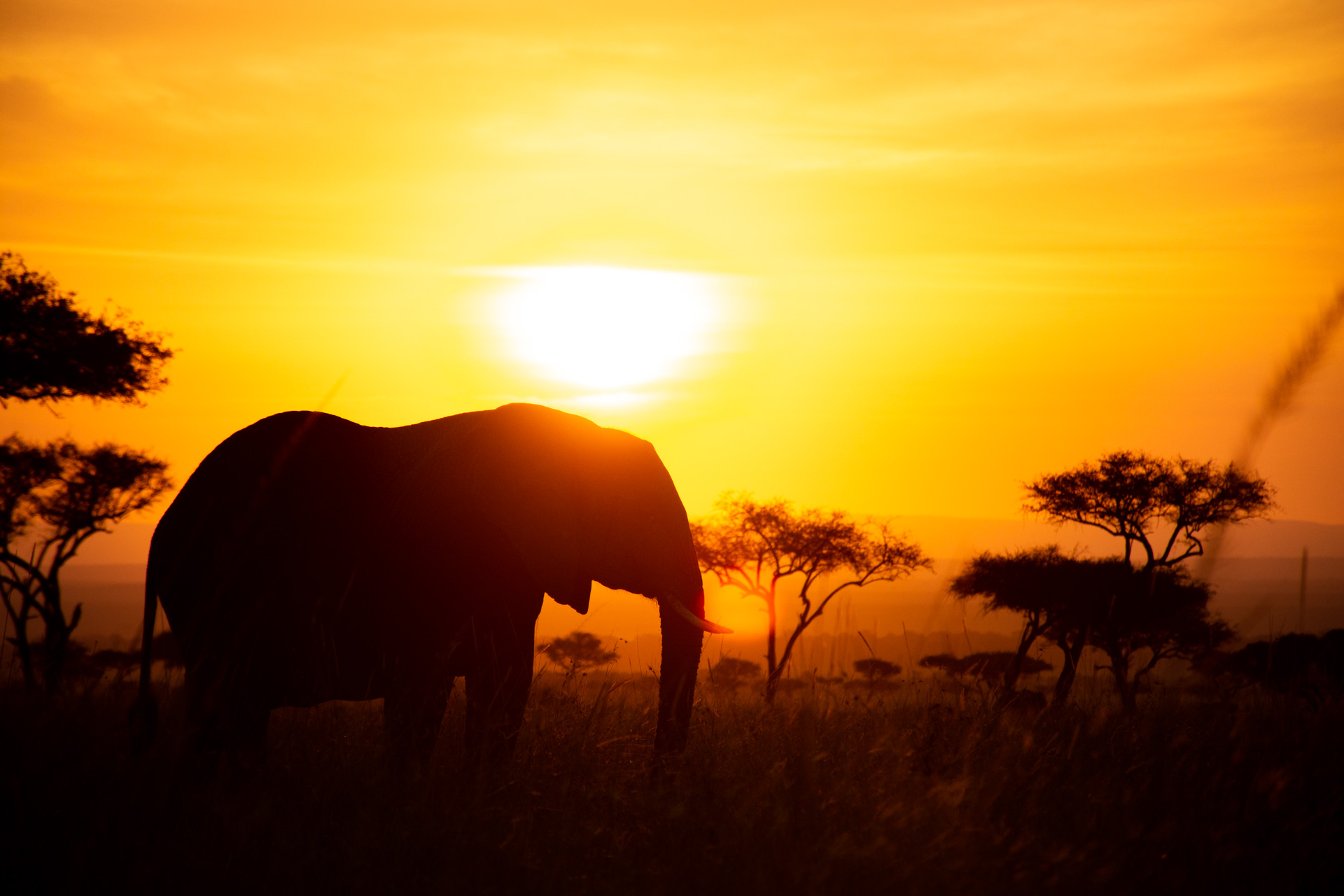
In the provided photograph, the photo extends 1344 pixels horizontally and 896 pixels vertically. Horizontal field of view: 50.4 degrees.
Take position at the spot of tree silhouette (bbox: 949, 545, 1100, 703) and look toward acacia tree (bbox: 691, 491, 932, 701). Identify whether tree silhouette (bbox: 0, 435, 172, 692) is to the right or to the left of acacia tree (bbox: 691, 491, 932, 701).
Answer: left

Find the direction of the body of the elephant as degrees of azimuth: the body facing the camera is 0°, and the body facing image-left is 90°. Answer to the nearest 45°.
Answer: approximately 270°

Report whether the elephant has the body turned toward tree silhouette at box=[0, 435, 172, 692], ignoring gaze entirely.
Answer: no

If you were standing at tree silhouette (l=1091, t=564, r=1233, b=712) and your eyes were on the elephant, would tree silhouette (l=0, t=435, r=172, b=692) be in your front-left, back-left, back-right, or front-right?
front-right

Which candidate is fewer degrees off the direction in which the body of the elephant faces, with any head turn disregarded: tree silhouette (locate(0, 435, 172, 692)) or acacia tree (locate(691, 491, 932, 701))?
the acacia tree

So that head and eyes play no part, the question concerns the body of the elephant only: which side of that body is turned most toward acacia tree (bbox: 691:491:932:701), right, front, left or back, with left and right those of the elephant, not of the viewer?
left

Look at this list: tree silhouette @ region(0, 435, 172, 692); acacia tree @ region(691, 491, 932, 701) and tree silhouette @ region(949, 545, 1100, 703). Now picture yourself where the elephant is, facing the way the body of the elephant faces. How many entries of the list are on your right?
0

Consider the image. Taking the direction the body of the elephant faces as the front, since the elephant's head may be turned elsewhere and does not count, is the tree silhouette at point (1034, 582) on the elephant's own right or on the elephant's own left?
on the elephant's own left

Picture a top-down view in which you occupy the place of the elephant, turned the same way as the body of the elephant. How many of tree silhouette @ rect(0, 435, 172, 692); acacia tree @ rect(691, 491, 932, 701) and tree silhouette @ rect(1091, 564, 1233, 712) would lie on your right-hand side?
0
